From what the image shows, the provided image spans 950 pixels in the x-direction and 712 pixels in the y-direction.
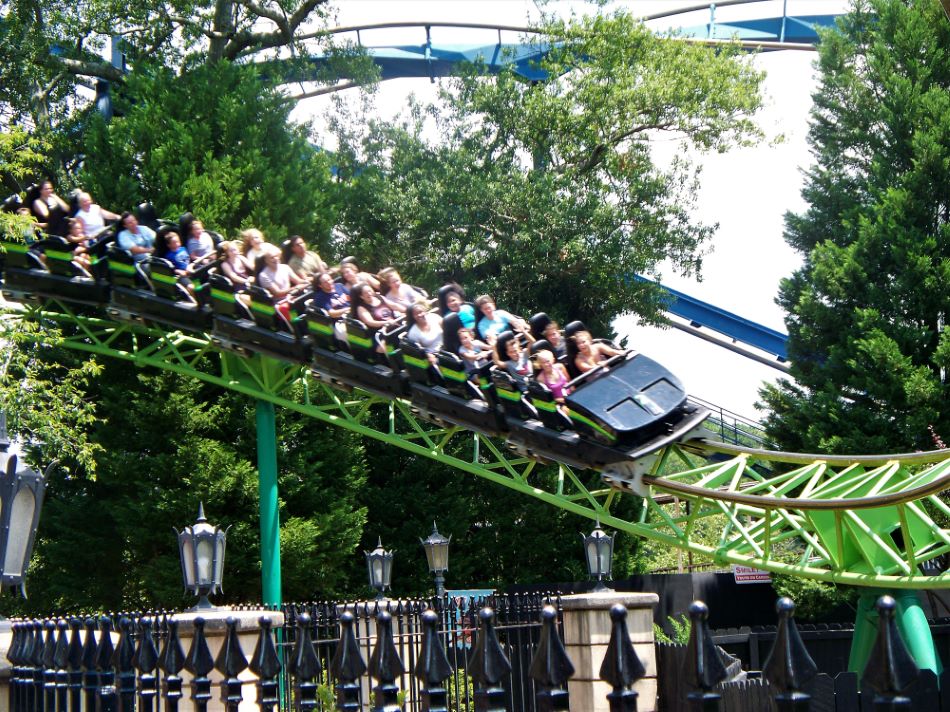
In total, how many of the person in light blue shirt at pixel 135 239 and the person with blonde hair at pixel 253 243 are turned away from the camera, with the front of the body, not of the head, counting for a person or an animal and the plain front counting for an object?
0

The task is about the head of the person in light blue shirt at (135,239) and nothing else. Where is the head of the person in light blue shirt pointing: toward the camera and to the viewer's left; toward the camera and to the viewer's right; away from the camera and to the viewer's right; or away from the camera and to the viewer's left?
toward the camera and to the viewer's right

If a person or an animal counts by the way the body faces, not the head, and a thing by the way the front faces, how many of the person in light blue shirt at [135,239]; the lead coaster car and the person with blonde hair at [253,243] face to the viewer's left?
0

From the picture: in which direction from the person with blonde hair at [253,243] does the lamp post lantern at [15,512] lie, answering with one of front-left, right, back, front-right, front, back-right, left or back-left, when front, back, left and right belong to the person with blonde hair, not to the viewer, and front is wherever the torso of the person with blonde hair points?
front-right

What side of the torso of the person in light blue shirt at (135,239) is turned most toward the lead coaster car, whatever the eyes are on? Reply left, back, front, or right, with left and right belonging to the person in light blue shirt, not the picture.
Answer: front

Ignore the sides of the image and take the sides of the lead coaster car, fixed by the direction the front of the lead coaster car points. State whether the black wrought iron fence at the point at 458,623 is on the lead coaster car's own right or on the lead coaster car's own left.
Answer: on the lead coaster car's own right

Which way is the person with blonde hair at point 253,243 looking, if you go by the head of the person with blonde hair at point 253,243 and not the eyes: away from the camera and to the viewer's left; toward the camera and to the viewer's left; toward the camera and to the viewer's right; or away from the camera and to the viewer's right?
toward the camera and to the viewer's right

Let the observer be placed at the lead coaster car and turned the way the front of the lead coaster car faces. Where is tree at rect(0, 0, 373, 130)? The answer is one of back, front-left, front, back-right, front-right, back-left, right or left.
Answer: back

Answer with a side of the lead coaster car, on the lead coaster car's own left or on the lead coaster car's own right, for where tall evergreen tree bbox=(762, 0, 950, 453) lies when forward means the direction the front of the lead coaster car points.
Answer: on the lead coaster car's own left

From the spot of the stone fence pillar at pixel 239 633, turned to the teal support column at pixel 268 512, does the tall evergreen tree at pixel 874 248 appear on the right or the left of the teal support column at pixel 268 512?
right

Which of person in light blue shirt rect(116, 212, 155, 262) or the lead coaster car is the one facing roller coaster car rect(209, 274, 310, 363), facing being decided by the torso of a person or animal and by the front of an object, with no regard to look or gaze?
the person in light blue shirt

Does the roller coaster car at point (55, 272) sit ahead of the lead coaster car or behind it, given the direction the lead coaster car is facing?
behind

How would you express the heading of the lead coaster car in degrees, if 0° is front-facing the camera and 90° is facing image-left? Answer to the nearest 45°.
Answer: approximately 315°

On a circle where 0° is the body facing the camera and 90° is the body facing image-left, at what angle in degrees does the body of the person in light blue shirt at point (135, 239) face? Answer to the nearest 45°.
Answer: approximately 315°
